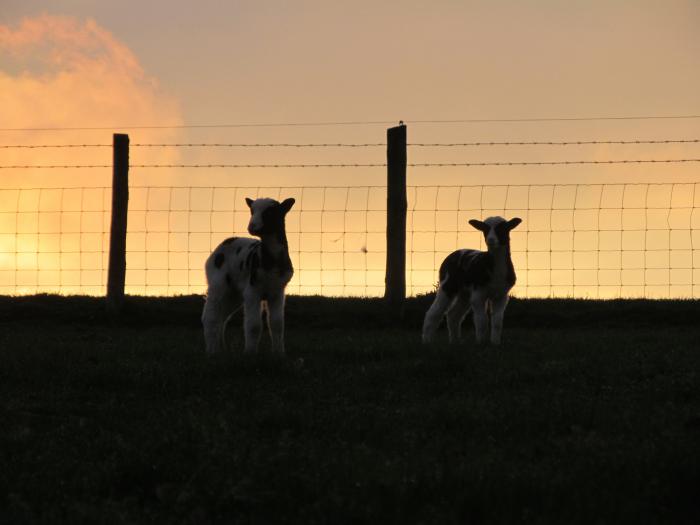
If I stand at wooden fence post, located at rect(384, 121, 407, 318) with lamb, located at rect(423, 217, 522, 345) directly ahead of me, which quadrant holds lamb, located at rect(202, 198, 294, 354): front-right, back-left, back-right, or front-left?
front-right

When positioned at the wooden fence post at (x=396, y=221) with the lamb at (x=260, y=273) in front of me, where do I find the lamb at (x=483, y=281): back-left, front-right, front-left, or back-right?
front-left

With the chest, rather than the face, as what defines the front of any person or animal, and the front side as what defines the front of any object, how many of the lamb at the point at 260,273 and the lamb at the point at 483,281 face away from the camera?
0

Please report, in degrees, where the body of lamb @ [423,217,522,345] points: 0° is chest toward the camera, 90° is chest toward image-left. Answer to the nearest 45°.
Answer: approximately 315°

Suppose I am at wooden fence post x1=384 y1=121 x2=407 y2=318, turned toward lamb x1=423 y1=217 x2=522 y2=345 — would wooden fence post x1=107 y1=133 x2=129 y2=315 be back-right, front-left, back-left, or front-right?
back-right

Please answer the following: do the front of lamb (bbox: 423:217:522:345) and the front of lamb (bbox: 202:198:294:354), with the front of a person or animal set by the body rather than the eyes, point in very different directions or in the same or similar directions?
same or similar directions

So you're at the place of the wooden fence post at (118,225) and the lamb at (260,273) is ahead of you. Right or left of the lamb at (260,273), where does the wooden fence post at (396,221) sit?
left

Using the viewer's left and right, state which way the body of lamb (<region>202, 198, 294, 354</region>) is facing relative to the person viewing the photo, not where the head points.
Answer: facing the viewer and to the right of the viewer

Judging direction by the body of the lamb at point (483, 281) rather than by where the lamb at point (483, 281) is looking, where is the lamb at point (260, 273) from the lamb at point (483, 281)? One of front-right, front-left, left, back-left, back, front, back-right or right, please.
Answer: right

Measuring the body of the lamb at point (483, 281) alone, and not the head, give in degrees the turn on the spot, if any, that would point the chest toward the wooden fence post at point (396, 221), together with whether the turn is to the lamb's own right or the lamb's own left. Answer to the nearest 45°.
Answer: approximately 135° to the lamb's own left

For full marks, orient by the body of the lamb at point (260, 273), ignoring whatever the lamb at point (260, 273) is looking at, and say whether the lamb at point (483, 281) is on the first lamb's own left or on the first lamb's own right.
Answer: on the first lamb's own left

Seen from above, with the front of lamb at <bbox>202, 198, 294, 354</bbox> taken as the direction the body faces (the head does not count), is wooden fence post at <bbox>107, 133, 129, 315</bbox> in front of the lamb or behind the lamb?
behind

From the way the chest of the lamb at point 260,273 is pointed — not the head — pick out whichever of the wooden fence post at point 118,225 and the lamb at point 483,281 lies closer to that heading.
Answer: the lamb
